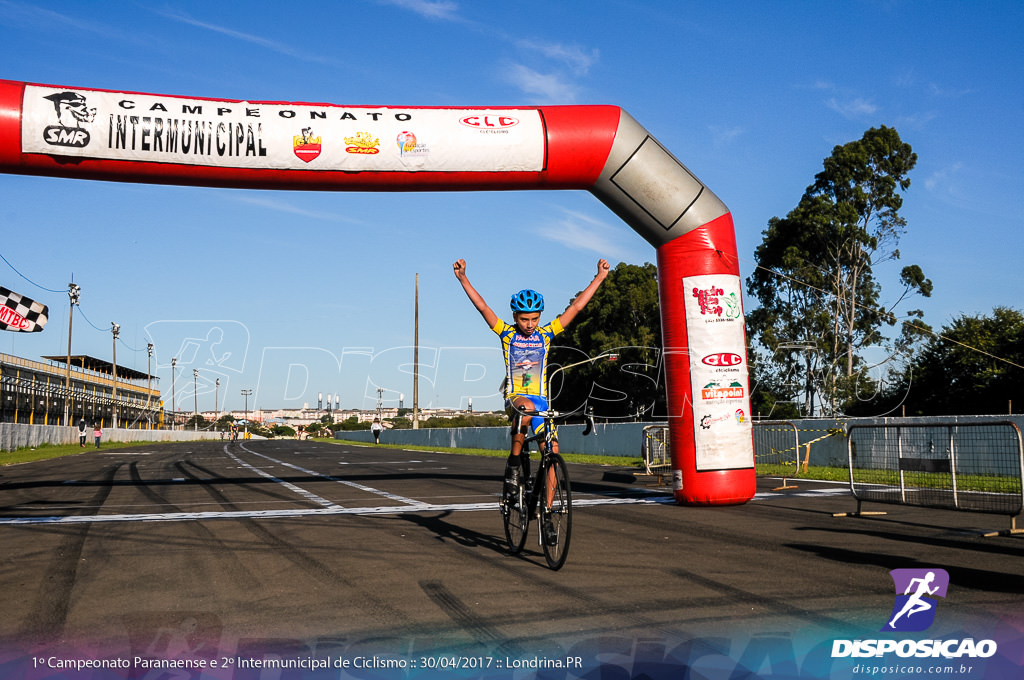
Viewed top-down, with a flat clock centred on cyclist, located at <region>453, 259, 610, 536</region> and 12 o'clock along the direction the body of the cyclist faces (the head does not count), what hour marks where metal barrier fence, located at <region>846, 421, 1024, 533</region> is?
The metal barrier fence is roughly at 8 o'clock from the cyclist.

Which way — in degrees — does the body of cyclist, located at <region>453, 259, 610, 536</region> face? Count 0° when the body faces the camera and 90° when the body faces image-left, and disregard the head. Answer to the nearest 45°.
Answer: approximately 0°

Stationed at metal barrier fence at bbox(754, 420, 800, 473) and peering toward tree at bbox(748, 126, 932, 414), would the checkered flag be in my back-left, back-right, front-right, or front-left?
back-left

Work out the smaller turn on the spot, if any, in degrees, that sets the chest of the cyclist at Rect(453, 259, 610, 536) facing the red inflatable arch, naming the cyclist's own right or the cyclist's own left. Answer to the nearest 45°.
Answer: approximately 180°

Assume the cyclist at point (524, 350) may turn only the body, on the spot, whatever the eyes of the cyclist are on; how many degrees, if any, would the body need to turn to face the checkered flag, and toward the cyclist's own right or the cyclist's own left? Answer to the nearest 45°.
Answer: approximately 135° to the cyclist's own right

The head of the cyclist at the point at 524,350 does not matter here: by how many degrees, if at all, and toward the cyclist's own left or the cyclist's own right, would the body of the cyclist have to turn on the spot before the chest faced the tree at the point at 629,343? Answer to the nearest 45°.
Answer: approximately 180°

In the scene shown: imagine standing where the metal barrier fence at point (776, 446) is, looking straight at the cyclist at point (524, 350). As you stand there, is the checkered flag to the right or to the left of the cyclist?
right
